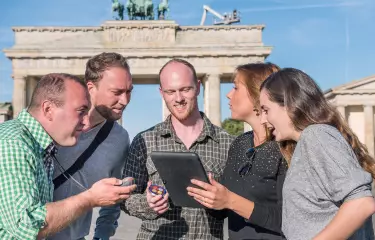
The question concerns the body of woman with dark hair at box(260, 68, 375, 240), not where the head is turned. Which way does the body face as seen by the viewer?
to the viewer's left

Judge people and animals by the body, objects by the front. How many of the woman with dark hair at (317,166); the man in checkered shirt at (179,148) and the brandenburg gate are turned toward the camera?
2

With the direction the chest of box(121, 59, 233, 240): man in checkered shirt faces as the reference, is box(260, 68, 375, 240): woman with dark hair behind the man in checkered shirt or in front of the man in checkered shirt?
in front

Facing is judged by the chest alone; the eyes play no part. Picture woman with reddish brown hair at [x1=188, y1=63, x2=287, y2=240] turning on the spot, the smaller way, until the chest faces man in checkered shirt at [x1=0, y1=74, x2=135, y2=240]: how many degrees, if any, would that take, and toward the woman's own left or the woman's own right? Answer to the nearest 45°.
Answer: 0° — they already face them

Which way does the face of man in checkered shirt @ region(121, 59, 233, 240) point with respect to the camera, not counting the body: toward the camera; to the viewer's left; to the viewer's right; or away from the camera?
toward the camera

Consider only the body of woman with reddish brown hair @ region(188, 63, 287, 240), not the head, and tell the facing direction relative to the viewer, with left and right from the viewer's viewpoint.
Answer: facing the viewer and to the left of the viewer

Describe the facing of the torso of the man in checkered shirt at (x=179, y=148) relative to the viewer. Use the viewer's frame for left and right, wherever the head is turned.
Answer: facing the viewer

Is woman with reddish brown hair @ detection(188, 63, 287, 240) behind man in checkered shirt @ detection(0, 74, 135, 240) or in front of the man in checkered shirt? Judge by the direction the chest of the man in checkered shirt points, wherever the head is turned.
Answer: in front

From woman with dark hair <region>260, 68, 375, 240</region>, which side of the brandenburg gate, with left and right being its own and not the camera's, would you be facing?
front

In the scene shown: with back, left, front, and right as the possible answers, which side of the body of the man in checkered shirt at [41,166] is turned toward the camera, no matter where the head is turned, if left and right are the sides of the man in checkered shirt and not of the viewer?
right

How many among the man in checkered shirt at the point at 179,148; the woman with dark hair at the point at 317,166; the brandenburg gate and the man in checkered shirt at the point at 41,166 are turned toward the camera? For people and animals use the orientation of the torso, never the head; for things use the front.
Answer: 2

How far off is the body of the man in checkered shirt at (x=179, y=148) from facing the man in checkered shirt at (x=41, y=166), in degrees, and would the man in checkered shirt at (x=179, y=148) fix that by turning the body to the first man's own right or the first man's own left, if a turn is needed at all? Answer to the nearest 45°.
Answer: approximately 45° to the first man's own right

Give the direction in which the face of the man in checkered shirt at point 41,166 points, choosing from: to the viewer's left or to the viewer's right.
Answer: to the viewer's right

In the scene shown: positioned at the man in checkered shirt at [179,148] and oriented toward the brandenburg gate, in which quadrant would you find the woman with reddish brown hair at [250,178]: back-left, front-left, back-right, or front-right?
back-right

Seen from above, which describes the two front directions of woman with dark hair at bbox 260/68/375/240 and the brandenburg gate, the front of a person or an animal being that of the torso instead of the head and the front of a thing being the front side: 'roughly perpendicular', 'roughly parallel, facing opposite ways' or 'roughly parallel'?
roughly perpendicular

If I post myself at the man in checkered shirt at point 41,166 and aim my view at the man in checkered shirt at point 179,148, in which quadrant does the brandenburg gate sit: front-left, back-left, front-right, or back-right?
front-left
